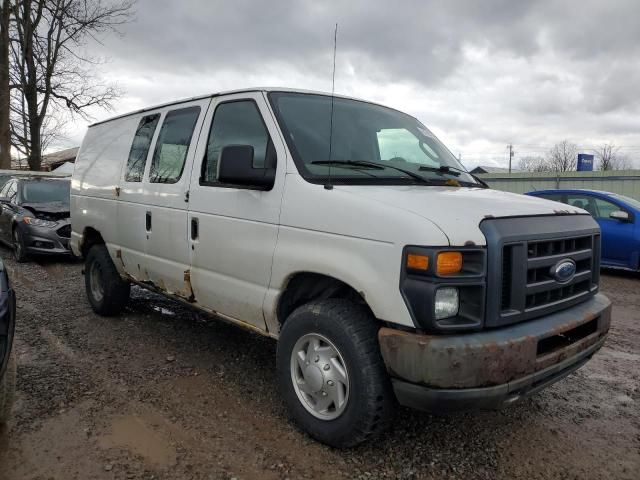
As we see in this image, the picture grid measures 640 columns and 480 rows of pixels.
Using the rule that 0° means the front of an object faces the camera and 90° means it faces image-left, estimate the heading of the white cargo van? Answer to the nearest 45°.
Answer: approximately 315°

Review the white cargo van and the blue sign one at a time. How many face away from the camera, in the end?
0

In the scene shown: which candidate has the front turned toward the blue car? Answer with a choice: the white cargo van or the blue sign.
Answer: the blue sign

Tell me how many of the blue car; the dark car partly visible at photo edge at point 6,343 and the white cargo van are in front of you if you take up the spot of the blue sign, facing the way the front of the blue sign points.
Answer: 3

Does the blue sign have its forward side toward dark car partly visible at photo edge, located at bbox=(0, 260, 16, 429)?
yes

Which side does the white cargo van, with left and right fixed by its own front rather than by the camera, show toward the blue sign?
left

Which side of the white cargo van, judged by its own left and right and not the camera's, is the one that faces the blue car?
left

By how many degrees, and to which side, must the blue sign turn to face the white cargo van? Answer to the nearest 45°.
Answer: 0° — it already faces it

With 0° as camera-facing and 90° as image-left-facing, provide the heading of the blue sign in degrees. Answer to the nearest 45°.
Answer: approximately 0°

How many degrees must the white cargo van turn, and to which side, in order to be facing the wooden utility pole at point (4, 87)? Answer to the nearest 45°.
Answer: approximately 180°

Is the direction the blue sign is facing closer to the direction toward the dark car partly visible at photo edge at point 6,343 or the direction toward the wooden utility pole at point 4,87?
the dark car partly visible at photo edge

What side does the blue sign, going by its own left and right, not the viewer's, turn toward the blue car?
front
